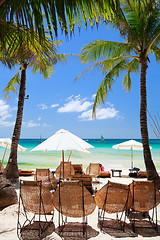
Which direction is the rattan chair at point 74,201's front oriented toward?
away from the camera

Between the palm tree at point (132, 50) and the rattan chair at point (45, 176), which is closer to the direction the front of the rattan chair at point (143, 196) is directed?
the palm tree

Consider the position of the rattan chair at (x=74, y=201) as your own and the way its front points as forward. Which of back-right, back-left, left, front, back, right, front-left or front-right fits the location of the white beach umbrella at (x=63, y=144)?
front

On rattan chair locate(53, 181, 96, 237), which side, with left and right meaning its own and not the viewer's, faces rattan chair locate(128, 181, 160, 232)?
right

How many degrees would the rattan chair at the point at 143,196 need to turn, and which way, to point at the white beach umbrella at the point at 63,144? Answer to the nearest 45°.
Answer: approximately 45° to its left

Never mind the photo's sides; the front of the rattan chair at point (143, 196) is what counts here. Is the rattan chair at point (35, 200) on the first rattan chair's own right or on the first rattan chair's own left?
on the first rattan chair's own left

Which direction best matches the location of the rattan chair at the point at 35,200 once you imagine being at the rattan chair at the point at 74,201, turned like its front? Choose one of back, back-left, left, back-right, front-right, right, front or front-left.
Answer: left

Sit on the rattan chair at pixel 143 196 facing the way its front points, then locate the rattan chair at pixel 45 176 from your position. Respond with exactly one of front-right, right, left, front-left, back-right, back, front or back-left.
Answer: front-left

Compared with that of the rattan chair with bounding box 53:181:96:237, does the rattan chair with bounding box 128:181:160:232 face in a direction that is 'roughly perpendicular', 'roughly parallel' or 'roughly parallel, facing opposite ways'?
roughly parallel

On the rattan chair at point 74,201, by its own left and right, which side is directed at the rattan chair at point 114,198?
right

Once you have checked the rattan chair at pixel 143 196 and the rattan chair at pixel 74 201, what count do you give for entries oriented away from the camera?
2

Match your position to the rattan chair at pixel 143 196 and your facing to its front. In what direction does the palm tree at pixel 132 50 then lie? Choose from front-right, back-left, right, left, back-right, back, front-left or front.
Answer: front

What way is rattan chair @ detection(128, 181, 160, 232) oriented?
away from the camera
